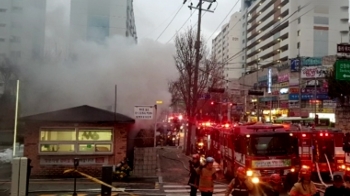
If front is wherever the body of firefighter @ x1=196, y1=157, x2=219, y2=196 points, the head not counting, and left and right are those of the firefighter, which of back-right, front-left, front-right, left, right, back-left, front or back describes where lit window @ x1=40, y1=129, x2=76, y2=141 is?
front-left

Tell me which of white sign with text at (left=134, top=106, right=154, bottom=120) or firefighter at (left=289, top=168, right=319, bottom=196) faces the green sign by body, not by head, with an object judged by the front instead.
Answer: the firefighter

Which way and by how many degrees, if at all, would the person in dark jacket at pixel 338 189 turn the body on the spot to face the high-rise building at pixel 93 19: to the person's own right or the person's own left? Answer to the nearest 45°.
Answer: approximately 45° to the person's own left

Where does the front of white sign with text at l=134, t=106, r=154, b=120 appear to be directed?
toward the camera

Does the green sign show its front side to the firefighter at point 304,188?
yes

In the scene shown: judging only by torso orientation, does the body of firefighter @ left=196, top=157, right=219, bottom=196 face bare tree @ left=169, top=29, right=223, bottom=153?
yes

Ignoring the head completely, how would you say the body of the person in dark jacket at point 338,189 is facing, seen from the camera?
away from the camera

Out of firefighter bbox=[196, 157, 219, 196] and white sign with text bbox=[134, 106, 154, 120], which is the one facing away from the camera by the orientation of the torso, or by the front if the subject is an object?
the firefighter

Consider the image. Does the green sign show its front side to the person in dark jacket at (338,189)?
yes

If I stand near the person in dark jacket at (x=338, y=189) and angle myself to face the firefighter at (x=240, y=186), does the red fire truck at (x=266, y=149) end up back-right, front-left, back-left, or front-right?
front-right

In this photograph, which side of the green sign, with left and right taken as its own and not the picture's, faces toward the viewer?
front

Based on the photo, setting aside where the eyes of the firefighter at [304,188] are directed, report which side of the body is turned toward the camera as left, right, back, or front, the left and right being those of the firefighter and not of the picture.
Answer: back

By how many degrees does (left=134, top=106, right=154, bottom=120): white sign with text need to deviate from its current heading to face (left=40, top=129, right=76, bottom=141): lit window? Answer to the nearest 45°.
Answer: approximately 90° to its right
